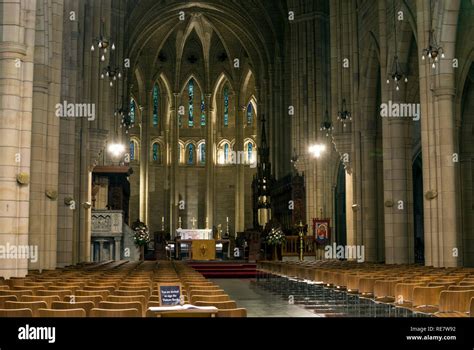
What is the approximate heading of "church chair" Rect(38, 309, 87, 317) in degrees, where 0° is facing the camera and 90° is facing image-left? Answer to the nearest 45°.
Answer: approximately 180°

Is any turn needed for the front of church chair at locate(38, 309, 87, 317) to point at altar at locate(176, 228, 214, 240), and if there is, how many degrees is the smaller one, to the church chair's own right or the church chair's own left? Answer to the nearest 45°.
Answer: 0° — it already faces it

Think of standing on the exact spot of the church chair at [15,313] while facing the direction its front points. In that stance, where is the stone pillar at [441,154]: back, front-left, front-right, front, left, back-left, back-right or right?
front-right

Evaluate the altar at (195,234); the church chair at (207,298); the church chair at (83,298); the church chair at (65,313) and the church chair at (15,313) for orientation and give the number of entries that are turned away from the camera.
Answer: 4

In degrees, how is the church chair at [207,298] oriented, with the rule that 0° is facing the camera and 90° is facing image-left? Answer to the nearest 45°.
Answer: approximately 180°

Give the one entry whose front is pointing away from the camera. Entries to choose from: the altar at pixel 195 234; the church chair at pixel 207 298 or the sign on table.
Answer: the church chair

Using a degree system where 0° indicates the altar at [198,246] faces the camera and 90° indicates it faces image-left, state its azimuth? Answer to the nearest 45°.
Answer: approximately 0°

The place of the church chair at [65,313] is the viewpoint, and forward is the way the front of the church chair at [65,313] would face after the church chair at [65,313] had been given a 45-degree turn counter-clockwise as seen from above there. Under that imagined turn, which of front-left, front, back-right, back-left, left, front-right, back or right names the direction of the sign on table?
back-right

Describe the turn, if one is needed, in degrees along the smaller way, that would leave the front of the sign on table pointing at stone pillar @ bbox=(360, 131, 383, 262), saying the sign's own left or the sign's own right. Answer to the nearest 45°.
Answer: approximately 180°

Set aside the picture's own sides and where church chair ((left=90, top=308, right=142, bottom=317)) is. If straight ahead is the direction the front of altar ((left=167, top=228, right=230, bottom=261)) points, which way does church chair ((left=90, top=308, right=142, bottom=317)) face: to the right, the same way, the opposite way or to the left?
the opposite way

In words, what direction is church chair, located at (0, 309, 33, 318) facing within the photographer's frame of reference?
facing away from the viewer

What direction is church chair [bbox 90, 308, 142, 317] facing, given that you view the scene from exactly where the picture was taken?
facing away from the viewer

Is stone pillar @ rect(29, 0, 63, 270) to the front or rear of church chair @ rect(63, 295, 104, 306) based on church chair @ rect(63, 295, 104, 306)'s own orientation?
to the front

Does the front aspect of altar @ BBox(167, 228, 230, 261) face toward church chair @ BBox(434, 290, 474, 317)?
yes

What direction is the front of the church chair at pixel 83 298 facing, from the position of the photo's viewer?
facing away from the viewer
